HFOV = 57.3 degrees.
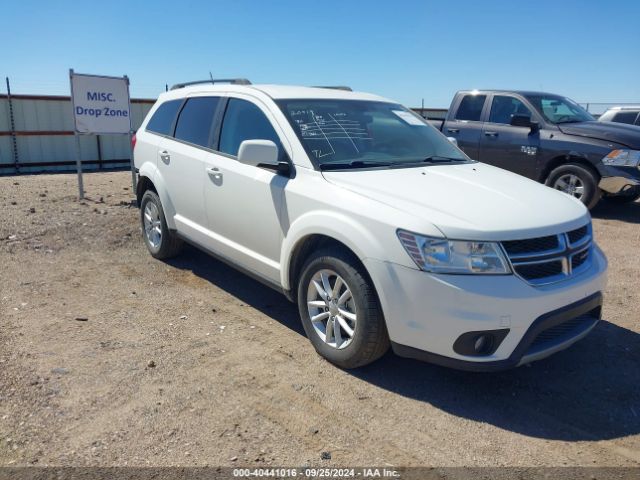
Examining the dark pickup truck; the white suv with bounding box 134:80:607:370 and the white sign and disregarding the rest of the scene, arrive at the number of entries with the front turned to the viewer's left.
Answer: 0

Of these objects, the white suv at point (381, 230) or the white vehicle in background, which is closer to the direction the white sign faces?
the white suv

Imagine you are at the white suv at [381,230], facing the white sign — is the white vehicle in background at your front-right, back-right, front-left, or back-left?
front-right

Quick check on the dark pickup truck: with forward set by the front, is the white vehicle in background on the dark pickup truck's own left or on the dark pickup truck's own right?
on the dark pickup truck's own left

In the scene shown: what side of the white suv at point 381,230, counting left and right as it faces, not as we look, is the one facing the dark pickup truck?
left

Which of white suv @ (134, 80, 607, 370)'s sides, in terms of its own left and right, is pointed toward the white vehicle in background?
left

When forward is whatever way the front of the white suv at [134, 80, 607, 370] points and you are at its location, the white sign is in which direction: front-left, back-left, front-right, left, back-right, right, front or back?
back

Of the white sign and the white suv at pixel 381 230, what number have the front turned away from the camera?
0

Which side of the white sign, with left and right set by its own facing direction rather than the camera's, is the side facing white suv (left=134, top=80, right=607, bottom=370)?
front

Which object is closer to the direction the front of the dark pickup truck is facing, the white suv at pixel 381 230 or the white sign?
the white suv

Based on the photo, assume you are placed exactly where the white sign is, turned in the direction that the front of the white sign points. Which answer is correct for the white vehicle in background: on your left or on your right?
on your left

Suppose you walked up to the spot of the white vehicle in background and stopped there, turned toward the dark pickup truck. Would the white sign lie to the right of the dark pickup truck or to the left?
right

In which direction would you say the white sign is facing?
toward the camera

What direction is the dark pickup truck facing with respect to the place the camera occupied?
facing the viewer and to the right of the viewer

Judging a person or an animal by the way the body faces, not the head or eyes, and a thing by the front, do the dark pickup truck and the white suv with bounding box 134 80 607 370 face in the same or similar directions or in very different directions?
same or similar directions

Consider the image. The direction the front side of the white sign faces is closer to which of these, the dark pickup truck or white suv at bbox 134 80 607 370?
the white suv
